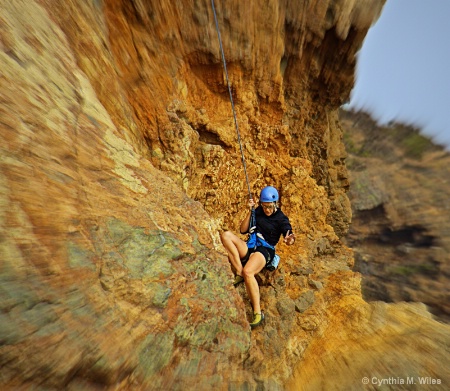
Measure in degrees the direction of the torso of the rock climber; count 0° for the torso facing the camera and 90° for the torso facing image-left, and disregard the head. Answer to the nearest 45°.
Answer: approximately 45°
